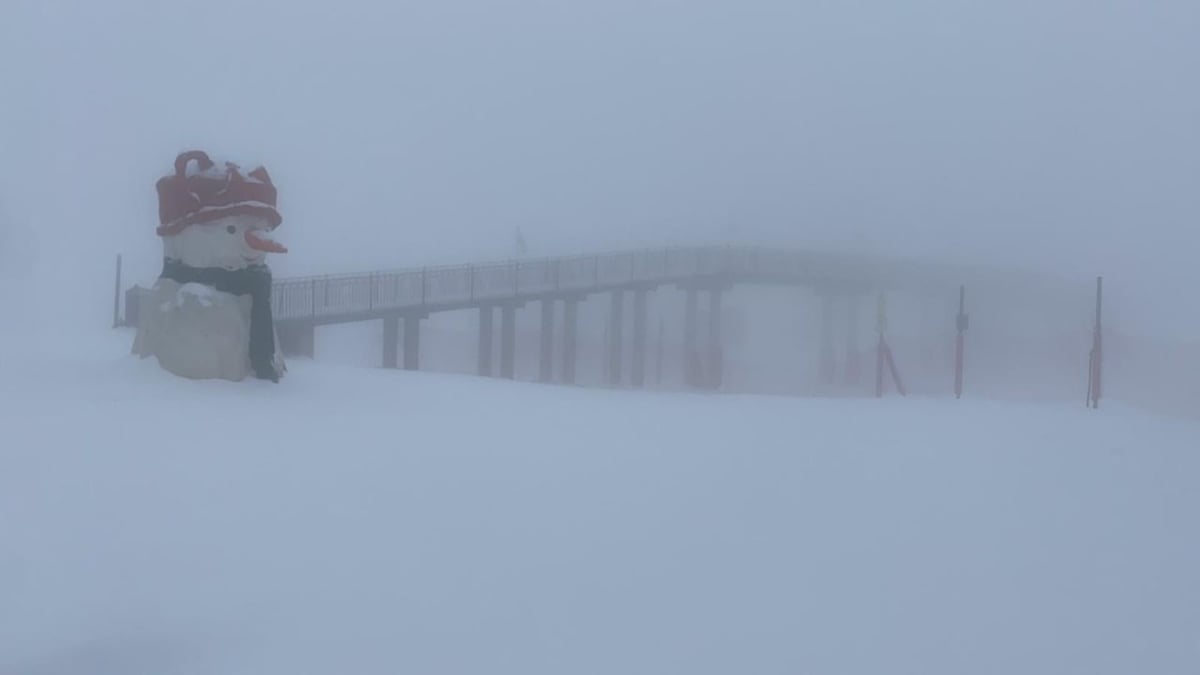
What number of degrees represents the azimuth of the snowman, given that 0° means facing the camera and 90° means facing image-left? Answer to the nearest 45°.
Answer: approximately 315°

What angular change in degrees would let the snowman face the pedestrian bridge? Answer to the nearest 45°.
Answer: approximately 90° to its left

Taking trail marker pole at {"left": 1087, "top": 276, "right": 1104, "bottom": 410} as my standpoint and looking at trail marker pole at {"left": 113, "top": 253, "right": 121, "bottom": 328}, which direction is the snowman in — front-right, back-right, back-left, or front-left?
front-left

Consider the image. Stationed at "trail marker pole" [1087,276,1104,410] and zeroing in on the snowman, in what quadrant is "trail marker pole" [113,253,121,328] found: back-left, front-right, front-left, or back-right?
front-right

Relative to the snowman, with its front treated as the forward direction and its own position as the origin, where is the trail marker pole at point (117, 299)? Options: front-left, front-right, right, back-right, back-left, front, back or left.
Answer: back-left

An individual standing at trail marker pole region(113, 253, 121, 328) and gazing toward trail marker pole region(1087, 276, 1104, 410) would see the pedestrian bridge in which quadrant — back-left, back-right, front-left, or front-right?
front-left
